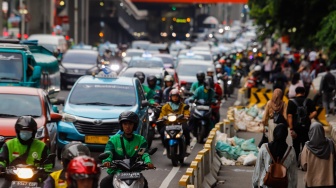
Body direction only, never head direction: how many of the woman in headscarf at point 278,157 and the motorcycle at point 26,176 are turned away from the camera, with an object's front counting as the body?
1

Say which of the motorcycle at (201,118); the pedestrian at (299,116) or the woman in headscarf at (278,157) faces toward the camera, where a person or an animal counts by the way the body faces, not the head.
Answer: the motorcycle

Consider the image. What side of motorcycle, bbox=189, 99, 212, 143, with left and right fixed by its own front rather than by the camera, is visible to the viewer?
front

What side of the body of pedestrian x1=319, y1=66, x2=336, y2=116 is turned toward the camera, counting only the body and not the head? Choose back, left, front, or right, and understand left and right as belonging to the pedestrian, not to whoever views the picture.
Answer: back

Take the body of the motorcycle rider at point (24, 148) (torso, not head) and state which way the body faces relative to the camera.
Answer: toward the camera

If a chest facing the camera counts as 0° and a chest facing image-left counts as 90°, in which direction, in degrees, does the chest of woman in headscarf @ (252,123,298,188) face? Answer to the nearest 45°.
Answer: approximately 180°

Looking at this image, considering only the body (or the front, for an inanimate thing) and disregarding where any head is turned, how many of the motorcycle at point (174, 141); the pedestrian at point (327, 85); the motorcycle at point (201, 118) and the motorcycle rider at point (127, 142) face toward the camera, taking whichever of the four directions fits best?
3

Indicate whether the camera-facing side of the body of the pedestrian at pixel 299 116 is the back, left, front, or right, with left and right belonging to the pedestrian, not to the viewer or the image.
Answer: back

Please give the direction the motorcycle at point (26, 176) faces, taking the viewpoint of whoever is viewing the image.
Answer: facing the viewer

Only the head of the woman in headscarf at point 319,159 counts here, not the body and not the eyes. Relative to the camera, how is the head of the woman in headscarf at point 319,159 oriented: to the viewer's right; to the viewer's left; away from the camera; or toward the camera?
away from the camera

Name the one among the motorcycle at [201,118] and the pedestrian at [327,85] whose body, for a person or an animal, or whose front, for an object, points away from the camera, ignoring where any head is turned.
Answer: the pedestrian
